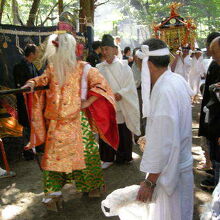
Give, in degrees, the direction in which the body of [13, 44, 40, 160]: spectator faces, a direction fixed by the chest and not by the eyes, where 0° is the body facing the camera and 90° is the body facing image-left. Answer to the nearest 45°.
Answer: approximately 270°

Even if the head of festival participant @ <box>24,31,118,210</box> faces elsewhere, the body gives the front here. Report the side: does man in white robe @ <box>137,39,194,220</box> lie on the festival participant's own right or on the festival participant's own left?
on the festival participant's own left

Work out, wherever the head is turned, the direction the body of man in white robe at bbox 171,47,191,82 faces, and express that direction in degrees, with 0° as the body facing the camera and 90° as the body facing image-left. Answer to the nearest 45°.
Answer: approximately 0°

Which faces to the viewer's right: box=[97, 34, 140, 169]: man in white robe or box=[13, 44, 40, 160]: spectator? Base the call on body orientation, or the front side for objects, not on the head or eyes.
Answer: the spectator

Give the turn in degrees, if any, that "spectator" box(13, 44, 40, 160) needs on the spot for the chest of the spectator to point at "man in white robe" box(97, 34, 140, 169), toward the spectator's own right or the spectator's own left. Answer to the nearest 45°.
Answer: approximately 45° to the spectator's own right

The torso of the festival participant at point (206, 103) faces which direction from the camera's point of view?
to the viewer's left

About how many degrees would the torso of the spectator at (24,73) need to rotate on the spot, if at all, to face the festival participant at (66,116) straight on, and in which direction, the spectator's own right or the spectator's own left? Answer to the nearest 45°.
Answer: approximately 90° to the spectator's own right

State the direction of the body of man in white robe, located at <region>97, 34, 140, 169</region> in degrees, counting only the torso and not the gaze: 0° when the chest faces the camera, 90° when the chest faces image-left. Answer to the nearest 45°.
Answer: approximately 45°

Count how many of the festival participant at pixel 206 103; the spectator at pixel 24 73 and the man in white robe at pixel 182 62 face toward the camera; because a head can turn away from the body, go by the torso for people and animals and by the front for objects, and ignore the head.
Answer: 1
